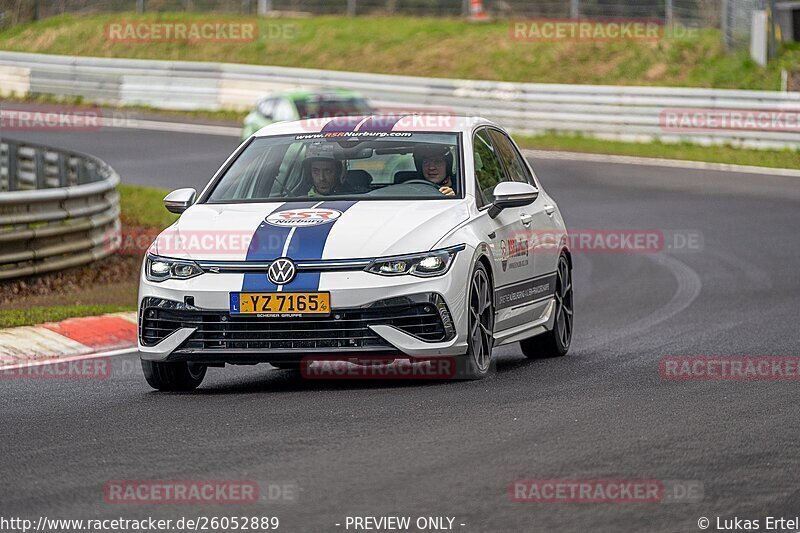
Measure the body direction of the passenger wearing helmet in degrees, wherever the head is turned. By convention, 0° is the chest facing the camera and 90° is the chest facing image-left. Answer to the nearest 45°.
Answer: approximately 45°

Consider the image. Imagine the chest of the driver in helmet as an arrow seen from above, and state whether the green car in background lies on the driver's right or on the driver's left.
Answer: on the driver's right

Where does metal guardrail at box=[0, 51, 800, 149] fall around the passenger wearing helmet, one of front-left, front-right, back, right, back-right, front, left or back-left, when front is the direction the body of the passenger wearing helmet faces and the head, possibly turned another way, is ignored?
back-right

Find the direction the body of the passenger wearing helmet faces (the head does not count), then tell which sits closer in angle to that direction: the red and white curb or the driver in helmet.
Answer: the red and white curb

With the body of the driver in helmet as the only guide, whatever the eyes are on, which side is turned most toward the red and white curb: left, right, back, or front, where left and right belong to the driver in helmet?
right

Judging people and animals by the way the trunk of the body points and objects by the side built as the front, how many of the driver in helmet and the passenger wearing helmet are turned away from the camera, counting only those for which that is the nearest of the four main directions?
0

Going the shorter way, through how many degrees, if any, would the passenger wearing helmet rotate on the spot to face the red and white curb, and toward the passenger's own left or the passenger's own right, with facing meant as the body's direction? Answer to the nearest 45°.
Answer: approximately 90° to the passenger's own right

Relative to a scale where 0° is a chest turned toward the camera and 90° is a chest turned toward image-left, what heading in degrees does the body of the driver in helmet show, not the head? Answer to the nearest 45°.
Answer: approximately 45°
